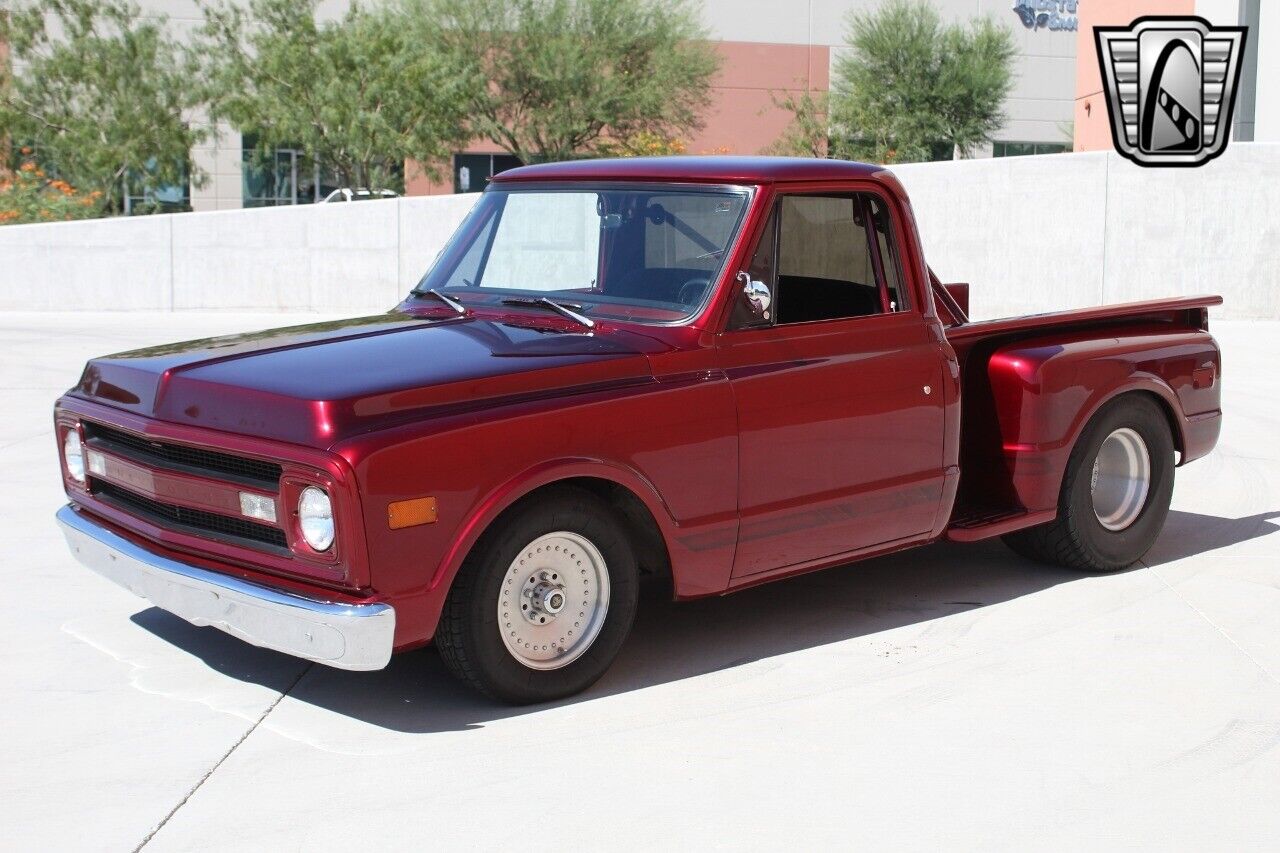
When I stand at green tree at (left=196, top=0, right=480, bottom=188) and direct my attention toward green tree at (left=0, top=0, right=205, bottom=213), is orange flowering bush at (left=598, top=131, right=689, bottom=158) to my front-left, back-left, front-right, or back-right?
back-right

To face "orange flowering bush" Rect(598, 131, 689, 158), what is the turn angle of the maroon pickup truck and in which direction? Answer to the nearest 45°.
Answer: approximately 135° to its right

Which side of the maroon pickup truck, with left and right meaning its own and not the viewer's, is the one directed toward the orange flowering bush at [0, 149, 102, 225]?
right

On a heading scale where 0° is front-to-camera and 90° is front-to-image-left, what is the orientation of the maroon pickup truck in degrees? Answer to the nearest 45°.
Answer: approximately 45°

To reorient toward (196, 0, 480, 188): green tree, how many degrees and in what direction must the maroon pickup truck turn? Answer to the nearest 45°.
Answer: approximately 135° to its right

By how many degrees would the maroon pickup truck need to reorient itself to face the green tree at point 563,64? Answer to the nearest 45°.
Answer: approximately 135° to its right

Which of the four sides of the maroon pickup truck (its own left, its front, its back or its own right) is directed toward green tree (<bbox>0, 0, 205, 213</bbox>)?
right
